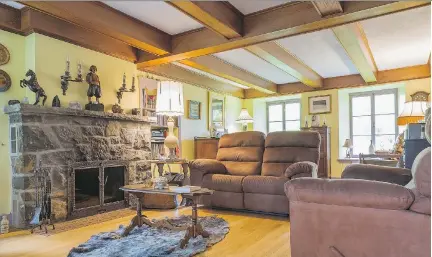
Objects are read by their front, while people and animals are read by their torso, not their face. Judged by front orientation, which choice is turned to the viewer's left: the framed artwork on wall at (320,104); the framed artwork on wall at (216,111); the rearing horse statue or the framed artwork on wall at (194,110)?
the rearing horse statue

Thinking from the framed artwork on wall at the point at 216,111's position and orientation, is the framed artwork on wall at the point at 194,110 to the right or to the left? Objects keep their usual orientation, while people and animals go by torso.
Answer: on its right

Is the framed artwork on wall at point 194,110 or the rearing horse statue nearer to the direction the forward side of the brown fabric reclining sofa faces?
the rearing horse statue

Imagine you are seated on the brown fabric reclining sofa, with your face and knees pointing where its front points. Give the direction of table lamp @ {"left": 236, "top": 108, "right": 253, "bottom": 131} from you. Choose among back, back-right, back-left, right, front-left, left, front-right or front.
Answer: back-right

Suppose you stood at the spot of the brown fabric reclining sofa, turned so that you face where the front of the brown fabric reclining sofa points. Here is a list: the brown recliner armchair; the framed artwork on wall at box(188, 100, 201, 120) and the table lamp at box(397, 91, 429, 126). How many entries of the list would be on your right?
1

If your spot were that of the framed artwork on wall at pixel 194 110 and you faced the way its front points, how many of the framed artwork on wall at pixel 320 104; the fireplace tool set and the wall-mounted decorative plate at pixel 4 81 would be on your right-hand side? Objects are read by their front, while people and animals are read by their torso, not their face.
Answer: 2

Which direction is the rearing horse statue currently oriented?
to the viewer's left

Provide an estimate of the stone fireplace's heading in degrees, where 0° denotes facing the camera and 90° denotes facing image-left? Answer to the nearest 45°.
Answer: approximately 315°

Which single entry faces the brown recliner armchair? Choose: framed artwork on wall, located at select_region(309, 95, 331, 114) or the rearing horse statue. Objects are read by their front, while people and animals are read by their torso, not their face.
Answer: the framed artwork on wall

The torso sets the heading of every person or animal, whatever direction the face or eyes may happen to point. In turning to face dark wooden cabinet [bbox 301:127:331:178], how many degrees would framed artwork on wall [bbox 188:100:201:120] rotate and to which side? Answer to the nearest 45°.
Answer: approximately 45° to its left
